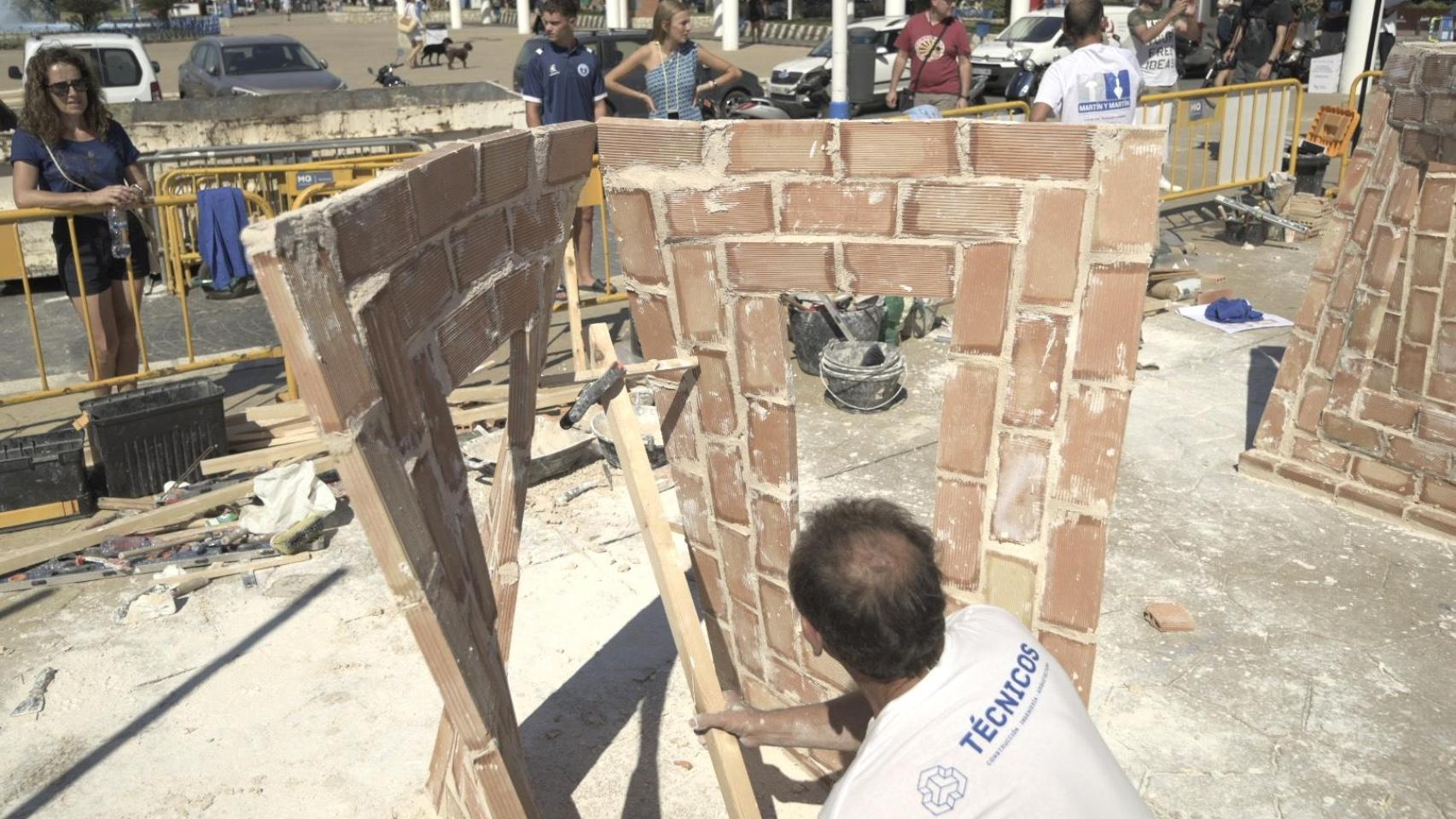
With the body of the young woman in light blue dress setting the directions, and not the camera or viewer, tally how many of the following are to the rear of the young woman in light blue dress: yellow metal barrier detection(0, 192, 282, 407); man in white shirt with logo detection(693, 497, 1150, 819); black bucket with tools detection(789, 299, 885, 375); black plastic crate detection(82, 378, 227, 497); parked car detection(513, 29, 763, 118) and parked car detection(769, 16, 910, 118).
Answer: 2

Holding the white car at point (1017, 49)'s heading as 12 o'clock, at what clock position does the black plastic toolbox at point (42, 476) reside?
The black plastic toolbox is roughly at 11 o'clock from the white car.

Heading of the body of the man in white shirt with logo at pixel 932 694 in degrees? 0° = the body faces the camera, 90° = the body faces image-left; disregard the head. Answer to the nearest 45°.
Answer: approximately 135°

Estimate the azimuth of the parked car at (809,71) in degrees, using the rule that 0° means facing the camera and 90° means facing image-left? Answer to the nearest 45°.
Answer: approximately 45°

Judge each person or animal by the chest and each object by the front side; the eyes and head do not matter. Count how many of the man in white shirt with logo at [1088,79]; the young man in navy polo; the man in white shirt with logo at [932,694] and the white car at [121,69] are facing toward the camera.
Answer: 1

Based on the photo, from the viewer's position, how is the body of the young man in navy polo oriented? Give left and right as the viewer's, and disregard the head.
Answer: facing the viewer

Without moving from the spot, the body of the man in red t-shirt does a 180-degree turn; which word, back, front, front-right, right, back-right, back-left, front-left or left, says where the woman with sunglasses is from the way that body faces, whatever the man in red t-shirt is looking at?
back-left

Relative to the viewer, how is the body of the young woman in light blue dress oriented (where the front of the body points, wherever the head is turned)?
toward the camera

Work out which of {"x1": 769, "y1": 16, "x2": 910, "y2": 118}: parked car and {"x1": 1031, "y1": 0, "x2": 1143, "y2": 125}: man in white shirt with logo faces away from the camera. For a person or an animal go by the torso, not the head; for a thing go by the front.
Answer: the man in white shirt with logo

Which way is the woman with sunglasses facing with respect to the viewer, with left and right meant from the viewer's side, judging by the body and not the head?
facing the viewer and to the right of the viewer
